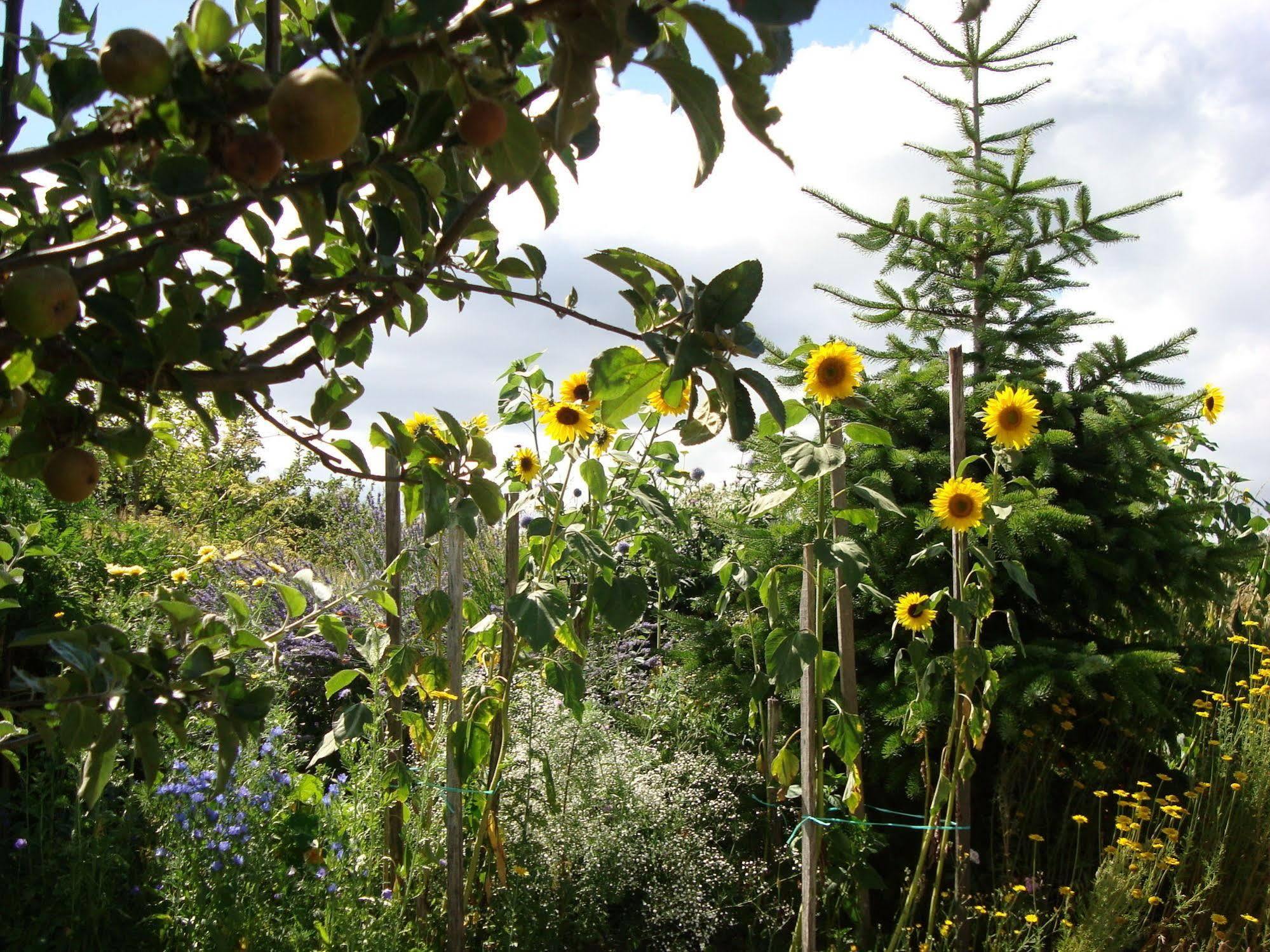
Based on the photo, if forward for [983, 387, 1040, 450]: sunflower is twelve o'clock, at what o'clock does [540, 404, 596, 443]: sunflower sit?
[540, 404, 596, 443]: sunflower is roughly at 2 o'clock from [983, 387, 1040, 450]: sunflower.

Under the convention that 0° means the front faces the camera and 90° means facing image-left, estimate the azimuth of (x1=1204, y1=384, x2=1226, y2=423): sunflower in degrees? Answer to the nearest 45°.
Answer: approximately 45°

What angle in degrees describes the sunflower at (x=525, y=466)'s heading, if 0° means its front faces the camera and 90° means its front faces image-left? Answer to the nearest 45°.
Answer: approximately 0°

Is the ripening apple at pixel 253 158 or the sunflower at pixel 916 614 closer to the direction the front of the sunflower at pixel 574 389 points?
the ripening apple

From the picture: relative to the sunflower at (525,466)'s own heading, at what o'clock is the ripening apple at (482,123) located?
The ripening apple is roughly at 12 o'clock from the sunflower.

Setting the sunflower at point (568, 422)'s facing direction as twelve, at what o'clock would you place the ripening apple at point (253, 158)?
The ripening apple is roughly at 12 o'clock from the sunflower.

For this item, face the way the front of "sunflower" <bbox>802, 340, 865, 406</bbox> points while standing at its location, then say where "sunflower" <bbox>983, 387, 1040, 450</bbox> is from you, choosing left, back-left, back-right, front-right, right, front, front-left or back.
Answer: back-left

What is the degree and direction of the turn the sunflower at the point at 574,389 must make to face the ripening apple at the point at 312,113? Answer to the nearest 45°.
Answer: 0° — it already faces it

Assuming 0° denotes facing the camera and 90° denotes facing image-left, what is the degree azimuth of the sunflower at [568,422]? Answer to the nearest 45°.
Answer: approximately 0°
